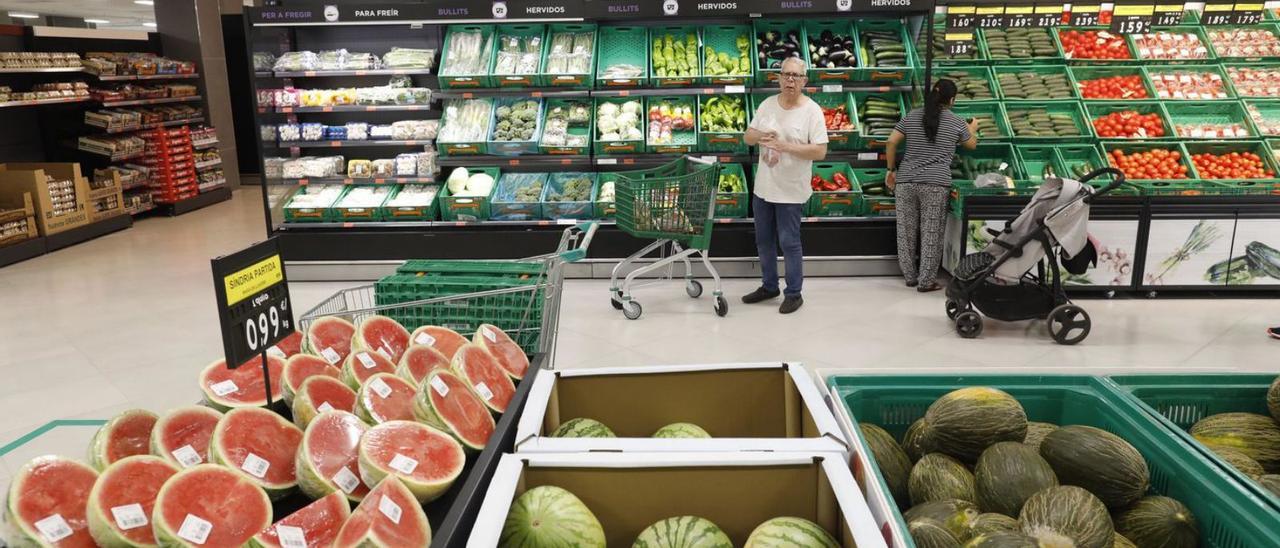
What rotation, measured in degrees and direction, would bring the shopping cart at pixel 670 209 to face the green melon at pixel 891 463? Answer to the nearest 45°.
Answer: approximately 45° to its left

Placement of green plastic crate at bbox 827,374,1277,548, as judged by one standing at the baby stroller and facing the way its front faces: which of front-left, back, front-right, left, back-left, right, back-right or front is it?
left

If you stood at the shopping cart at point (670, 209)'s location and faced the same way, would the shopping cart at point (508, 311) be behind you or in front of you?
in front

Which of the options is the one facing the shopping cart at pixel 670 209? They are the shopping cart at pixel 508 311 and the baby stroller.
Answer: the baby stroller

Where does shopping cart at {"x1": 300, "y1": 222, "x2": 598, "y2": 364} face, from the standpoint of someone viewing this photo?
facing to the left of the viewer

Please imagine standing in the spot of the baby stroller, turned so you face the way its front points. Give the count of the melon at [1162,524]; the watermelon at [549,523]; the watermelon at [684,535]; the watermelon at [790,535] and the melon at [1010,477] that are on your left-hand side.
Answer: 5

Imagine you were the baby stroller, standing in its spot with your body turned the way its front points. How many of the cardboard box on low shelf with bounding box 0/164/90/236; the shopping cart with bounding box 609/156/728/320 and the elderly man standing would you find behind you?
0

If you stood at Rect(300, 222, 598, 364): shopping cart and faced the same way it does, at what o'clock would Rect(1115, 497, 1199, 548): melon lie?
The melon is roughly at 8 o'clock from the shopping cart.

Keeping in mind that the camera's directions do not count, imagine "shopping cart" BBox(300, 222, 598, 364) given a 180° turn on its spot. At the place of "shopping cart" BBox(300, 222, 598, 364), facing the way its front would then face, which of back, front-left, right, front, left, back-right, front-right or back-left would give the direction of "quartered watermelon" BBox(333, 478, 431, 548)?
right

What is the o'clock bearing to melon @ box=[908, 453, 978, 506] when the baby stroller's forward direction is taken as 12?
The melon is roughly at 9 o'clock from the baby stroller.

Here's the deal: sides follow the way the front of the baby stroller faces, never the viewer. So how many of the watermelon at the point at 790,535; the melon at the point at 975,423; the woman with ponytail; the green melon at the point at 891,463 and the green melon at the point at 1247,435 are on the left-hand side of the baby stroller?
4

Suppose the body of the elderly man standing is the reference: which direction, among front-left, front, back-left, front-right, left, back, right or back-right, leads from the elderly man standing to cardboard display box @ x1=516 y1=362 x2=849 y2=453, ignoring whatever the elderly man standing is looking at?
front-left

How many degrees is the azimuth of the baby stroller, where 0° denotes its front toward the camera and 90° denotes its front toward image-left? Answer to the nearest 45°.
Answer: approximately 90°

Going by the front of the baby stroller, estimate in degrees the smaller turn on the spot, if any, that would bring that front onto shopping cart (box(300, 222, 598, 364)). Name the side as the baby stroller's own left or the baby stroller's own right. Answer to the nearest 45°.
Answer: approximately 45° to the baby stroller's own left

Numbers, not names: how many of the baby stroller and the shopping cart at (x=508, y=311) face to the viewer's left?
2

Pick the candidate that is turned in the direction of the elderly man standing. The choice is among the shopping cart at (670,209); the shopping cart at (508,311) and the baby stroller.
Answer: the baby stroller
